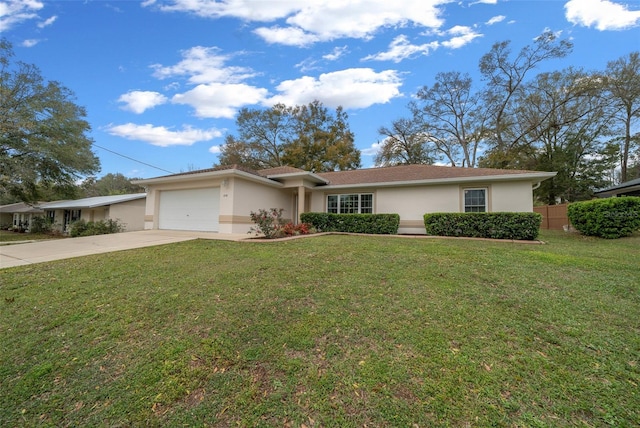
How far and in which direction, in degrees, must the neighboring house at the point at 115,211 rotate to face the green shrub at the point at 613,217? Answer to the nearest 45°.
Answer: approximately 90° to its left

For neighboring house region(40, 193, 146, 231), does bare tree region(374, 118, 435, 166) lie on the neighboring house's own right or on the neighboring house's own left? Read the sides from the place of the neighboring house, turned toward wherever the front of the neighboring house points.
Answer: on the neighboring house's own left

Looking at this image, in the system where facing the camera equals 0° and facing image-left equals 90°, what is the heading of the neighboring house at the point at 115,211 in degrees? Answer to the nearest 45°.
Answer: approximately 45°

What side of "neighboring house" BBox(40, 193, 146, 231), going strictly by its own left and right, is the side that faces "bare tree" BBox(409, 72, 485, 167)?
left

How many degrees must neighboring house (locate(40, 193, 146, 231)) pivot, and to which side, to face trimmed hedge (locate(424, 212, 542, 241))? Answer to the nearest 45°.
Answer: approximately 90° to its left

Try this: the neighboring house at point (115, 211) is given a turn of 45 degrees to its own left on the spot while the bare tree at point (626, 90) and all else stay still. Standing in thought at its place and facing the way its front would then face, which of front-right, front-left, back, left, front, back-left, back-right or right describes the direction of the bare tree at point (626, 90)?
front-left
